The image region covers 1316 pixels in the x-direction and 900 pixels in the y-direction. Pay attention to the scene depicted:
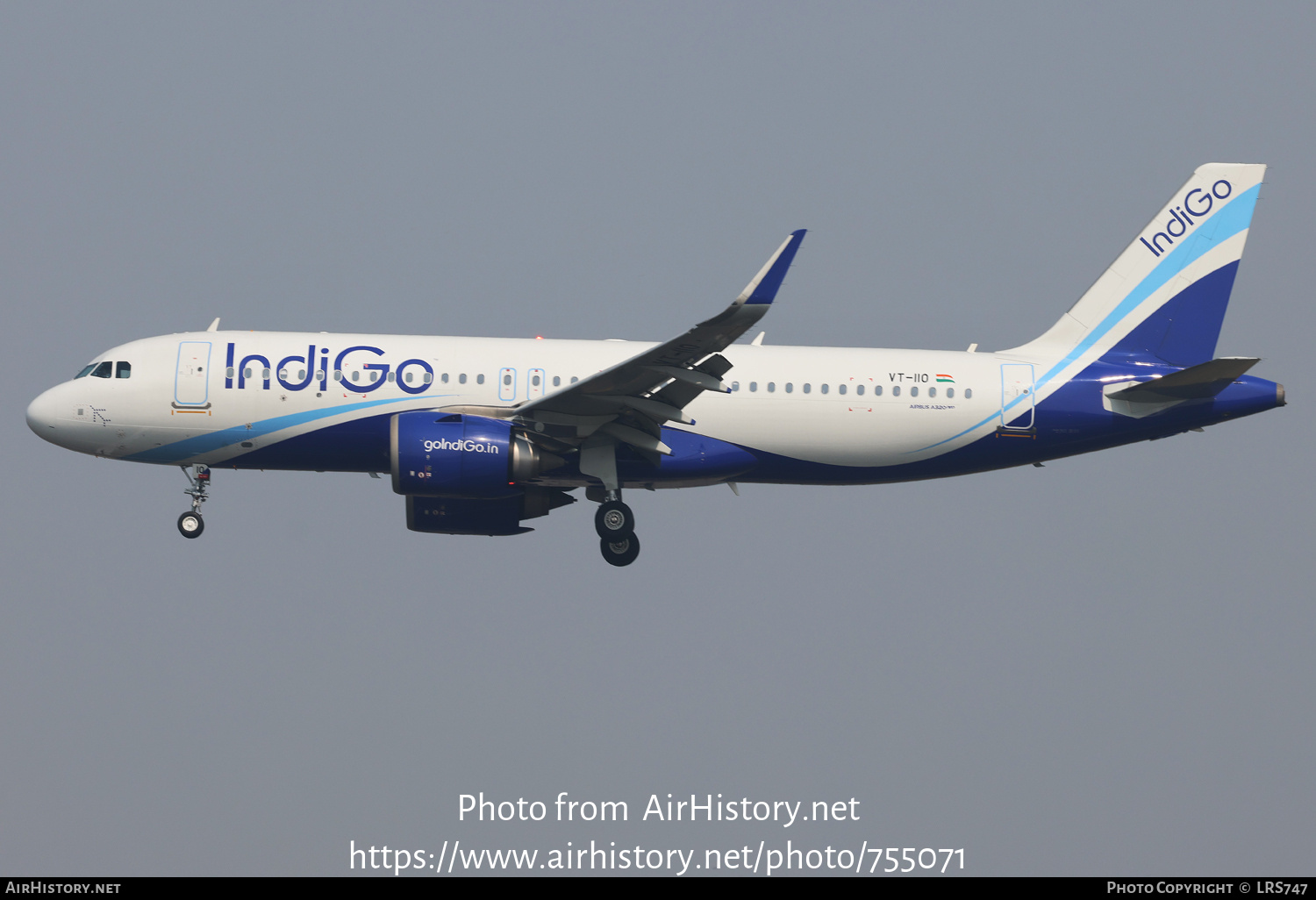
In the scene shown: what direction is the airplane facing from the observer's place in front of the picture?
facing to the left of the viewer
